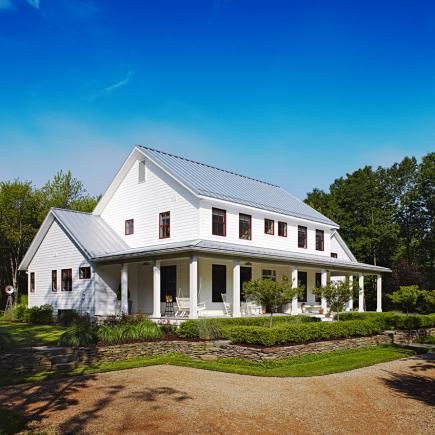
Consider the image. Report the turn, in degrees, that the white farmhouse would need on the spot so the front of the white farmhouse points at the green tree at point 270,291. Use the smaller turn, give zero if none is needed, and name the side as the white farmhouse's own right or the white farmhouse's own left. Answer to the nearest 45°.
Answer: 0° — it already faces it
